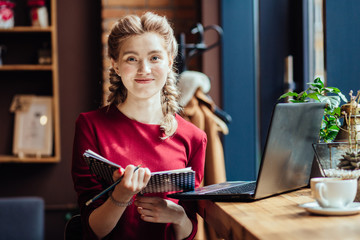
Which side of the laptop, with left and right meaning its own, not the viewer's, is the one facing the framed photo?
front

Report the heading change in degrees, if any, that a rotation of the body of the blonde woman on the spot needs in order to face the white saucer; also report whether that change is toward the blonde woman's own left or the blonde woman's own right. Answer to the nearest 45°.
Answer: approximately 45° to the blonde woman's own left

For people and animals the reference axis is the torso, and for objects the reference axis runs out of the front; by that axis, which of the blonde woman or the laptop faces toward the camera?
the blonde woman

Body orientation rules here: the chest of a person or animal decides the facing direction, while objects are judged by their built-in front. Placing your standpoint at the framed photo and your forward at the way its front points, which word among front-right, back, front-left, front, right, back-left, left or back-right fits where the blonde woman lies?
front

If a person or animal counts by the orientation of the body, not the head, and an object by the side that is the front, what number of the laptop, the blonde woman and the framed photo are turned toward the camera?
2

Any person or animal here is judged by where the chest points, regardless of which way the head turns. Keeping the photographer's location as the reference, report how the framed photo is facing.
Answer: facing the viewer

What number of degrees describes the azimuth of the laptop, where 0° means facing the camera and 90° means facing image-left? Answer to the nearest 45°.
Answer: approximately 135°

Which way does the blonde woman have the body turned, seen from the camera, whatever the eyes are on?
toward the camera

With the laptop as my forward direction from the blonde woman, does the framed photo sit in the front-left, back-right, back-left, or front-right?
back-left

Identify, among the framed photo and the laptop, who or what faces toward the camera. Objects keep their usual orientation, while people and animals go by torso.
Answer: the framed photo
